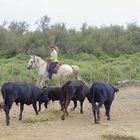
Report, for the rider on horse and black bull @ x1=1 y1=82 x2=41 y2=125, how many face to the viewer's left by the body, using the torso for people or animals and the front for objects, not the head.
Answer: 1

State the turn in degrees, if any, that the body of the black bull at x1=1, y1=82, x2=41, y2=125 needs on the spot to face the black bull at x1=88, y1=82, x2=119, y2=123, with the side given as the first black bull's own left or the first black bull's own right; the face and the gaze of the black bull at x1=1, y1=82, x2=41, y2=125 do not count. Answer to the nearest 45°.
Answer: approximately 45° to the first black bull's own right

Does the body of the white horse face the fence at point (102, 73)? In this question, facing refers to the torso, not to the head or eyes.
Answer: no

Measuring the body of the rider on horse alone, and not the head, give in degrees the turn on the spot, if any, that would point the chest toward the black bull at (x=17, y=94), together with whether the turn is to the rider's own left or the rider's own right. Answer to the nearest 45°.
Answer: approximately 90° to the rider's own left

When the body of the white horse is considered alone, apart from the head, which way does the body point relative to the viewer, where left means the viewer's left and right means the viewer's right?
facing to the left of the viewer

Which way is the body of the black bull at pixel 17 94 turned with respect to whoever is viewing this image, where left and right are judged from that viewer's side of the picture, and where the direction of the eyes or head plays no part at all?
facing away from the viewer and to the right of the viewer

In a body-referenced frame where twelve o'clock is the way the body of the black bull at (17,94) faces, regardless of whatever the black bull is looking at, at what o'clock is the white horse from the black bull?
The white horse is roughly at 11 o'clock from the black bull.

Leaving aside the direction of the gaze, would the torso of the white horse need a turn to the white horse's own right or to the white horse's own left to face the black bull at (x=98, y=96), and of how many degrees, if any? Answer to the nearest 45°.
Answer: approximately 90° to the white horse's own left

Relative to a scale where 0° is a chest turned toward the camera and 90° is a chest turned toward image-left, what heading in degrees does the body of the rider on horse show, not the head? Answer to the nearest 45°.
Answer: approximately 90°

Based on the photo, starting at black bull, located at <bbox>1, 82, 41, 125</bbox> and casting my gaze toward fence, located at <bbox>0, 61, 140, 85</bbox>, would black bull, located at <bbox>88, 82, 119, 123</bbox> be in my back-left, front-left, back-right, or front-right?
front-right

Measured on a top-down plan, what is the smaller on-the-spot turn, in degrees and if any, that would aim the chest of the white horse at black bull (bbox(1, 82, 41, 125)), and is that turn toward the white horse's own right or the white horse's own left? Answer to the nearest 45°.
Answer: approximately 90° to the white horse's own left
